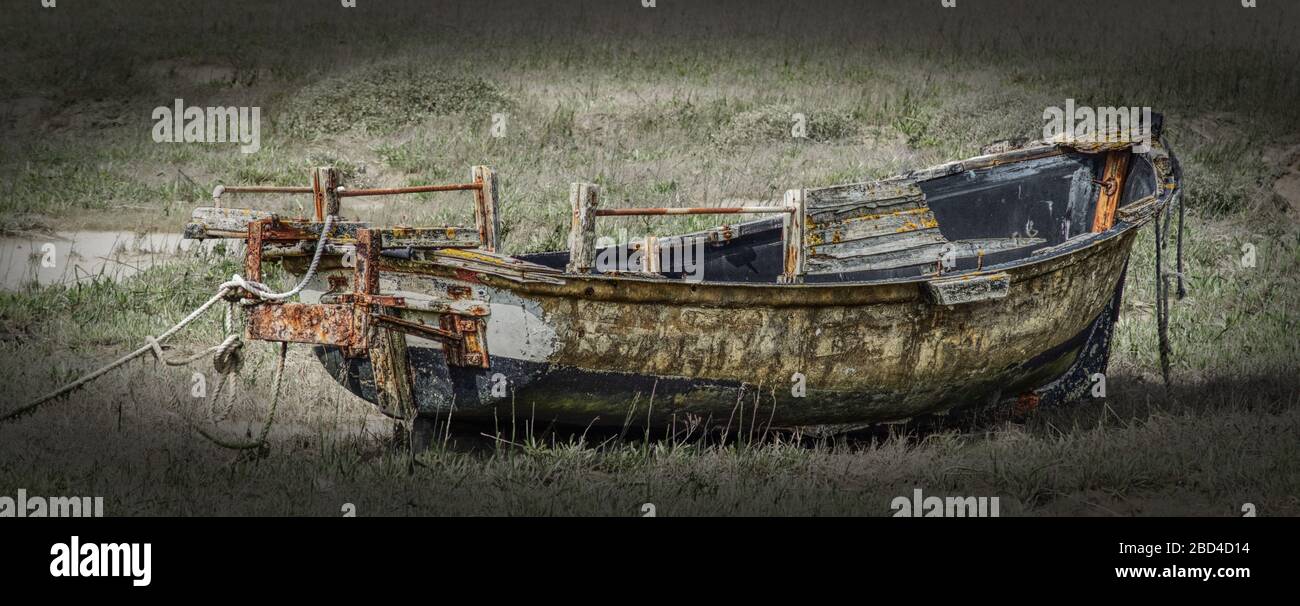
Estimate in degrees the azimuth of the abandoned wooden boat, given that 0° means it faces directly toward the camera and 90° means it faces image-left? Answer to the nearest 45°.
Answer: approximately 270°
